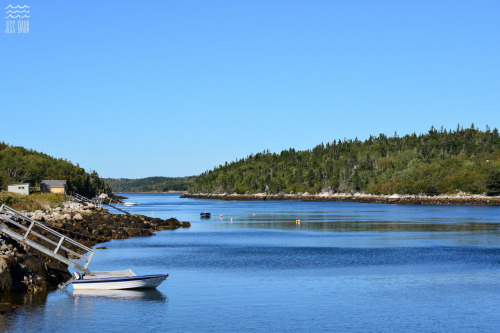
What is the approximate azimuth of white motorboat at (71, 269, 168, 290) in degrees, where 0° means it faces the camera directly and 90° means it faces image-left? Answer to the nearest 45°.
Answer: approximately 270°
